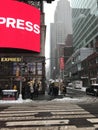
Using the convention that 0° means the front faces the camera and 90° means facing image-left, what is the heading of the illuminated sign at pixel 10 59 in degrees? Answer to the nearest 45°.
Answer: approximately 0°
